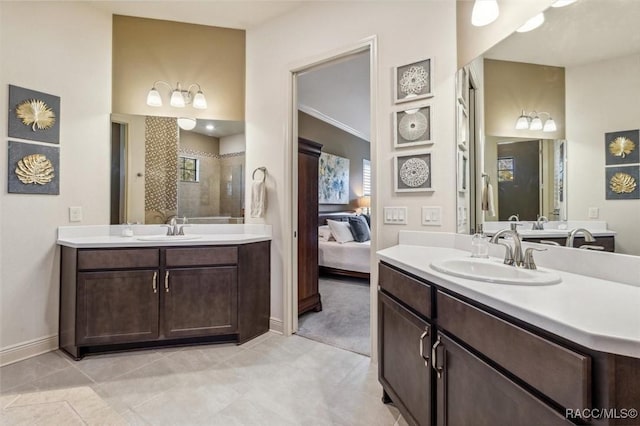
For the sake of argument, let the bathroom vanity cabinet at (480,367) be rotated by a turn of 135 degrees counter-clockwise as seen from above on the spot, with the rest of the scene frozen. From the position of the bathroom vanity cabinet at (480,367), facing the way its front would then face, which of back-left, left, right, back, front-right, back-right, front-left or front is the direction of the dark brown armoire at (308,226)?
back-left

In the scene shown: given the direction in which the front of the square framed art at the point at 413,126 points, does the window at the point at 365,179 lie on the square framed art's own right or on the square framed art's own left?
on the square framed art's own right

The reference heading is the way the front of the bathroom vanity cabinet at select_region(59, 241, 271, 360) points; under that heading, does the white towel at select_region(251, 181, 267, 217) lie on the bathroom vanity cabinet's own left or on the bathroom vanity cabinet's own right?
on the bathroom vanity cabinet's own left

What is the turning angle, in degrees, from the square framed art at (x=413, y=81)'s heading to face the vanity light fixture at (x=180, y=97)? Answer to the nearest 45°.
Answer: approximately 45° to its right

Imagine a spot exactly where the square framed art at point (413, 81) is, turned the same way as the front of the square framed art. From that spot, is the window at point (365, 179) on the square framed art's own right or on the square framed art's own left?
on the square framed art's own right

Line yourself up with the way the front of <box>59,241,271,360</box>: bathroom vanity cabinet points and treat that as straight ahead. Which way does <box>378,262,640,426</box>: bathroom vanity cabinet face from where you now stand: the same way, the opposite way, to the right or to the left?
to the right

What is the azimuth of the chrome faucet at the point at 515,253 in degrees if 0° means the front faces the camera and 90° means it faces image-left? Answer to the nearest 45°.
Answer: approximately 45°
